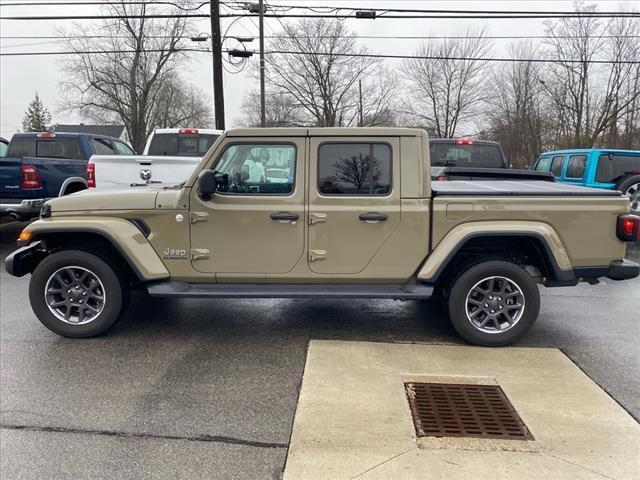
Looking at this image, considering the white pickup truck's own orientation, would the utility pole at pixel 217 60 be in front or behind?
in front

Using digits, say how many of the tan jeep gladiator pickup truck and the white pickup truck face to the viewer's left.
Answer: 1

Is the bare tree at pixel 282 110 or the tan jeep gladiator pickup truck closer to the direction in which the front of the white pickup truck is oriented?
the bare tree

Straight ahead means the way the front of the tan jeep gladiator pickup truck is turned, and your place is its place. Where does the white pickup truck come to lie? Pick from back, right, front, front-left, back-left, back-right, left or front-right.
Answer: front-right

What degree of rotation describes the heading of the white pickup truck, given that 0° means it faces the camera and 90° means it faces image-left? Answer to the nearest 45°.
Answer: approximately 225°

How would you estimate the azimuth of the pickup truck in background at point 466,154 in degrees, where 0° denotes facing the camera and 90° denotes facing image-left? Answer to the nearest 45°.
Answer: approximately 135°

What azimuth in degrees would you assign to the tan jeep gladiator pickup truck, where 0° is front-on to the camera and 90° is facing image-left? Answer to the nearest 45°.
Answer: approximately 90°

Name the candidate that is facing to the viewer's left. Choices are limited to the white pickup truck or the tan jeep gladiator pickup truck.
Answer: the tan jeep gladiator pickup truck

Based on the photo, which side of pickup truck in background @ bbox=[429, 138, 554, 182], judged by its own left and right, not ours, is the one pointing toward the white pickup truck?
left

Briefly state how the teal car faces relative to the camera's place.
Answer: facing away from the viewer and to the left of the viewer

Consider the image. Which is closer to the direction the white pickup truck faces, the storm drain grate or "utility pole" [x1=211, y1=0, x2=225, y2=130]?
the utility pole

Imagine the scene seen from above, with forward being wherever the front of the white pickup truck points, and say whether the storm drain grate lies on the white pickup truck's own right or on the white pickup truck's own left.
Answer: on the white pickup truck's own right
